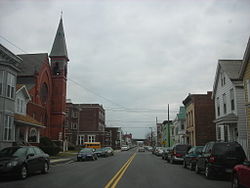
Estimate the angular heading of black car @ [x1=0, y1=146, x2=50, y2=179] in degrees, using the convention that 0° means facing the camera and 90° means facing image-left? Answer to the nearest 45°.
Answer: approximately 45°

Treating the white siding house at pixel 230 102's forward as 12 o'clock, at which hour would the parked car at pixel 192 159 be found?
The parked car is roughly at 11 o'clock from the white siding house.

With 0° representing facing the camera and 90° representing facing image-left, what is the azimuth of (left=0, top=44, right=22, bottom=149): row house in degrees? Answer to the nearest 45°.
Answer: approximately 315°

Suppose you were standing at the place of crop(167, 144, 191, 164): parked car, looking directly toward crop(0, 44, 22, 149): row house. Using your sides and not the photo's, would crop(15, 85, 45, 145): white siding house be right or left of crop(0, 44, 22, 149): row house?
right

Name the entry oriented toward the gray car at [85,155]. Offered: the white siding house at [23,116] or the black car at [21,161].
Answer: the white siding house

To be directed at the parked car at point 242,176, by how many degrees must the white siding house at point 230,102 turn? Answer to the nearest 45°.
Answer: approximately 45° to its left

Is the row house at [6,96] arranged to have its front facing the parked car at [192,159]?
yes

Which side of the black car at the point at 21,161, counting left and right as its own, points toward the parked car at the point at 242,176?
left

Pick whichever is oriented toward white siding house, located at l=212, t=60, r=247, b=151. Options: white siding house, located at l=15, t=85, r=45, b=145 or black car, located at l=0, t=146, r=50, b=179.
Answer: white siding house, located at l=15, t=85, r=45, b=145

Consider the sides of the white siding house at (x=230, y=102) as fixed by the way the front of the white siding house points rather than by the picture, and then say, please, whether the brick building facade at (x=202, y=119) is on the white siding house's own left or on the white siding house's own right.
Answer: on the white siding house's own right

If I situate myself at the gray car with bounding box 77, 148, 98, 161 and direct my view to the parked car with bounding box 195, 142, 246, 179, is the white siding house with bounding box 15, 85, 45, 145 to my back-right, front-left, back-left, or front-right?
back-right

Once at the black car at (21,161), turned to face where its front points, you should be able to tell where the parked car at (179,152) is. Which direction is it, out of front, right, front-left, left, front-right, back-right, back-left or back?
back
